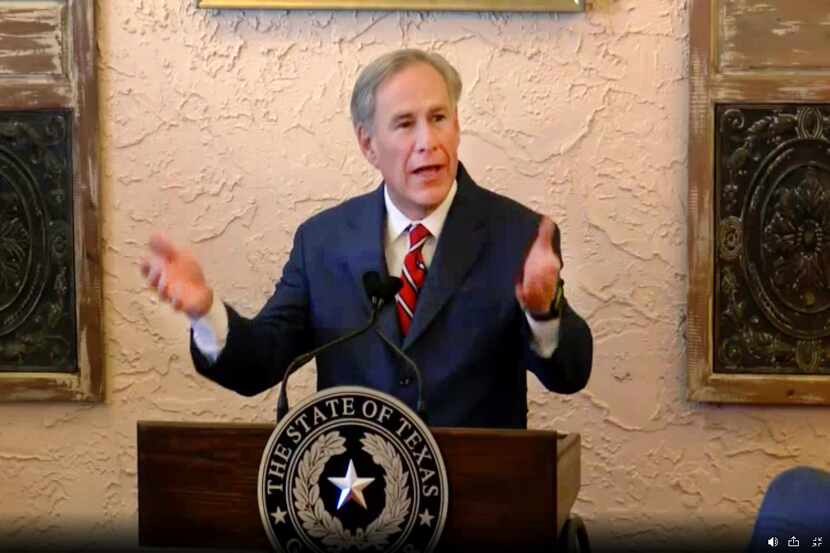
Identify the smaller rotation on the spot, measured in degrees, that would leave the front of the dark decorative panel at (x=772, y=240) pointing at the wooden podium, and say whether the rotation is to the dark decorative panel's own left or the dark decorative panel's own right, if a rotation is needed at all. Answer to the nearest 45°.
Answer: approximately 45° to the dark decorative panel's own right

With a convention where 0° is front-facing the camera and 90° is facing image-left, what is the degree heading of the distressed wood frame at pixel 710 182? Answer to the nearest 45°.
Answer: approximately 0°

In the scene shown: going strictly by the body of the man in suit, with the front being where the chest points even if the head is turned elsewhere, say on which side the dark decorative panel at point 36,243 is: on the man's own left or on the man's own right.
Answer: on the man's own right

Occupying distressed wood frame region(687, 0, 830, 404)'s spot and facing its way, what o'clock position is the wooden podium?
The wooden podium is roughly at 1 o'clock from the distressed wood frame.

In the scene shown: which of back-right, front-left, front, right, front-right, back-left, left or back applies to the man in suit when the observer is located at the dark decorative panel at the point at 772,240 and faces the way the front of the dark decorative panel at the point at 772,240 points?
front-right

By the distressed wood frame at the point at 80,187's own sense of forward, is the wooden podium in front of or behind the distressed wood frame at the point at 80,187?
in front
